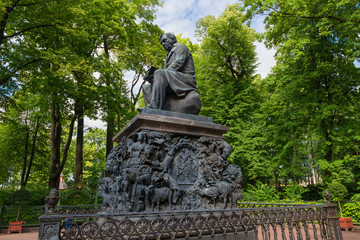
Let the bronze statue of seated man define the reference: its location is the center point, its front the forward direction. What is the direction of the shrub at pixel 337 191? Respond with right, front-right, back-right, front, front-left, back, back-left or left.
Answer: back-right

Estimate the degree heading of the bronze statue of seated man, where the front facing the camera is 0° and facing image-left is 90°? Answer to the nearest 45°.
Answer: approximately 90°

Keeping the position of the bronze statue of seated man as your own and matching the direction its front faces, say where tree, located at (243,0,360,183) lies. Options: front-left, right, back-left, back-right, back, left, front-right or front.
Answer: back-right

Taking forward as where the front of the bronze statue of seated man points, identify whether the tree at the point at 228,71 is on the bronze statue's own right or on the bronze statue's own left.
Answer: on the bronze statue's own right
